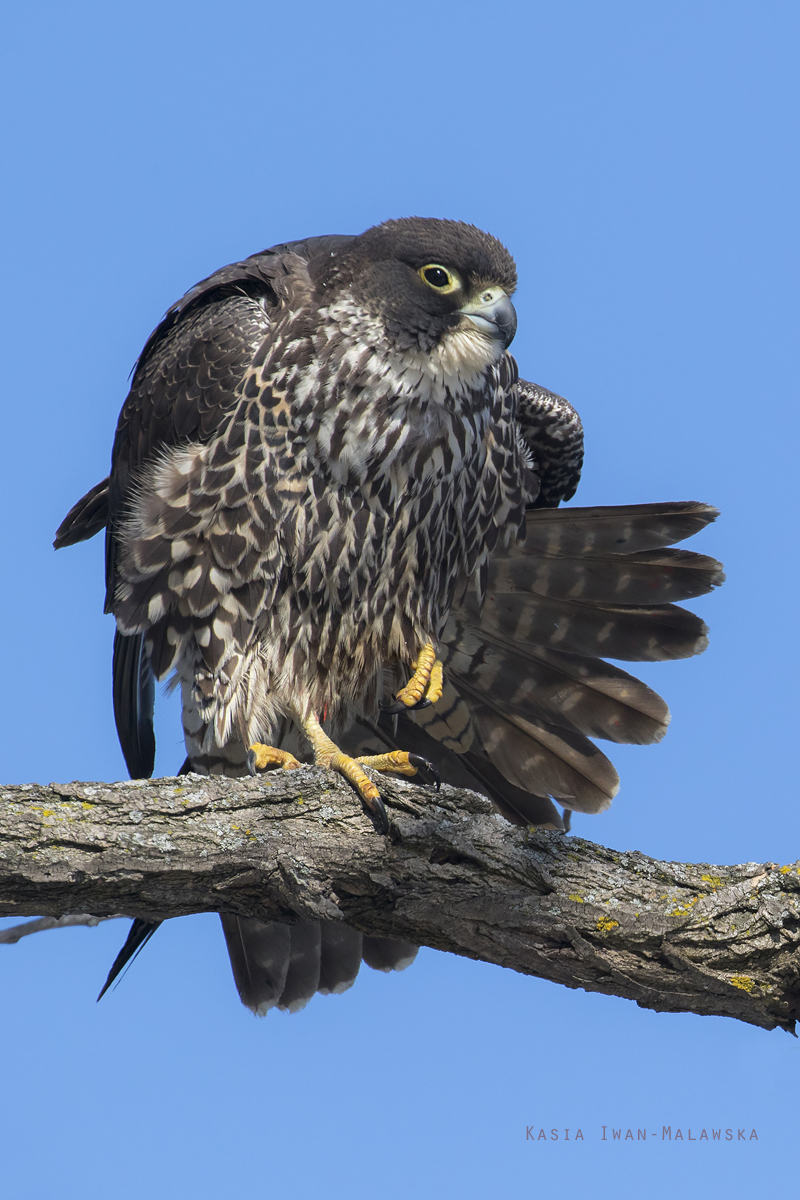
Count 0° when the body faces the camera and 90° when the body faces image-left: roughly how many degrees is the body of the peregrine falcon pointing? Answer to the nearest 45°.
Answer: approximately 315°
